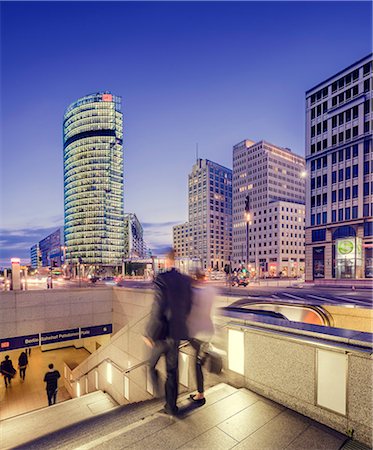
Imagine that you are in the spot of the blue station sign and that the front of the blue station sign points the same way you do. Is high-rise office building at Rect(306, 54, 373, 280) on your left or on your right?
on your left

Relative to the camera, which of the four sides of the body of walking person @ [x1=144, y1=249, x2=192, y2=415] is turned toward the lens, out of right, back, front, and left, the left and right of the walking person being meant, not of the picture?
back
